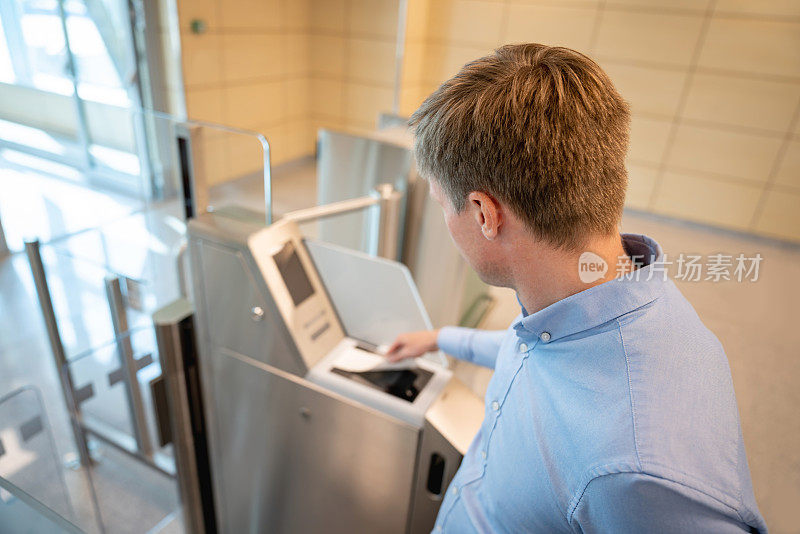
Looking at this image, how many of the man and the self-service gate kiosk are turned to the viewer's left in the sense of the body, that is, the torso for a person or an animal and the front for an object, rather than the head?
1

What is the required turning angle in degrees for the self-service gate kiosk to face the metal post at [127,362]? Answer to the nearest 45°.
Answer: approximately 180°

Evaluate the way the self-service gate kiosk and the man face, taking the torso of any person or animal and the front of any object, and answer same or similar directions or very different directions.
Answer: very different directions

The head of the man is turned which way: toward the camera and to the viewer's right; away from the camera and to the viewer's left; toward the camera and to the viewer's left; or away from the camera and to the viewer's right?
away from the camera and to the viewer's left

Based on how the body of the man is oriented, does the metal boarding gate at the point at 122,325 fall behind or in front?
in front

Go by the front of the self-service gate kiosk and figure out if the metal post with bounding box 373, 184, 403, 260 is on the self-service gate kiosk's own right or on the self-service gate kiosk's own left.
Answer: on the self-service gate kiosk's own left

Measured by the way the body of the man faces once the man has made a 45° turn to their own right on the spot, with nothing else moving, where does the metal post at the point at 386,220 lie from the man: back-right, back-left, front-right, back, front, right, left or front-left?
front

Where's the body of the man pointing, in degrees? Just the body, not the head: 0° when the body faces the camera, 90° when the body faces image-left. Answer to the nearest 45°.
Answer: approximately 90°

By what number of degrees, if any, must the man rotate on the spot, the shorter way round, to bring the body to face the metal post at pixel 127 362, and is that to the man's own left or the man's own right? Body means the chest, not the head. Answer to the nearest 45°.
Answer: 0° — they already face it

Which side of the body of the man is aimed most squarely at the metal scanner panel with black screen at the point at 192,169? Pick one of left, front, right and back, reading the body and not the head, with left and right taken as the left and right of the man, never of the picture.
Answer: front

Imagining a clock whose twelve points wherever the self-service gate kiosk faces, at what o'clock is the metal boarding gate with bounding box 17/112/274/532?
The metal boarding gate is roughly at 6 o'clock from the self-service gate kiosk.

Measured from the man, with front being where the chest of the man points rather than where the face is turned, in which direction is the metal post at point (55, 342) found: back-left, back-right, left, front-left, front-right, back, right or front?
front
